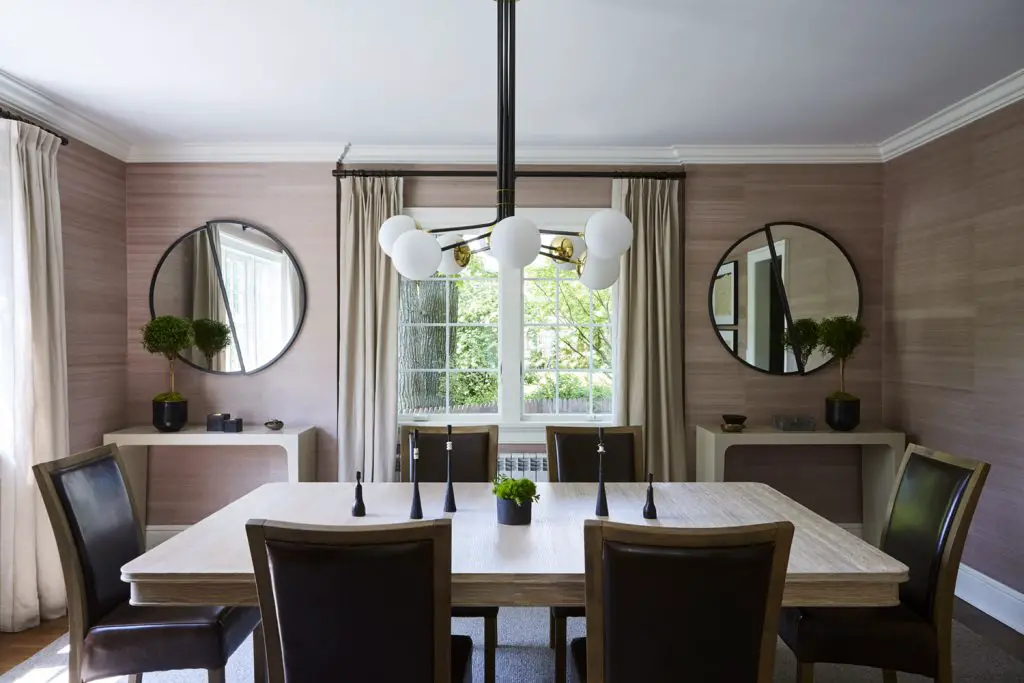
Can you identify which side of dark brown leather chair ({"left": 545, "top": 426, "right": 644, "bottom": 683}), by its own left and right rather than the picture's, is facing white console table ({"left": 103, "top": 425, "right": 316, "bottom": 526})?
right

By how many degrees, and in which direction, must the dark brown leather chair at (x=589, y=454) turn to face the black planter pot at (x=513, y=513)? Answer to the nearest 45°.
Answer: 0° — it already faces it

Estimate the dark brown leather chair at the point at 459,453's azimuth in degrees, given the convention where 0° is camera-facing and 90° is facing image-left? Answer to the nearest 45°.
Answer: approximately 0°

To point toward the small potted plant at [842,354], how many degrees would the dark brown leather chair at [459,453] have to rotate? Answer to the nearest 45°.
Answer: approximately 90° to its left

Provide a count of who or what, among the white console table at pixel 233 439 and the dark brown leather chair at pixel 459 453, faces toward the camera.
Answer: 2

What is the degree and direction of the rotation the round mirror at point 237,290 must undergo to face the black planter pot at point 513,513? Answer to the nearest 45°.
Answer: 0° — it already faces it

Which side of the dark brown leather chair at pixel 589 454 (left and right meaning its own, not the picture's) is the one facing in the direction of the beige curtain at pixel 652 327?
back

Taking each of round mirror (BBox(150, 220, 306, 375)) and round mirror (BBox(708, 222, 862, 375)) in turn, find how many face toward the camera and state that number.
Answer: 2

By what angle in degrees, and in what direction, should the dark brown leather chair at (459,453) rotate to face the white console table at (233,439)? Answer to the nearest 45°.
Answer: approximately 135° to its right

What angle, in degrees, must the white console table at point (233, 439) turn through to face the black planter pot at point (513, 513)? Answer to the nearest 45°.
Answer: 0° — it already faces it
